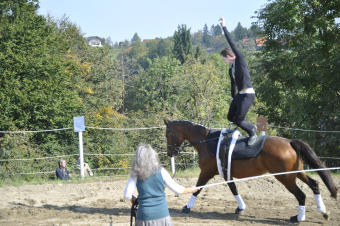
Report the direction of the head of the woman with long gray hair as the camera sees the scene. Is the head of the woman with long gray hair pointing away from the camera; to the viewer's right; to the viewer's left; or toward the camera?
away from the camera

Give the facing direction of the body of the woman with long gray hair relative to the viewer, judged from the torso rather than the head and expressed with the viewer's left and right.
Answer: facing away from the viewer

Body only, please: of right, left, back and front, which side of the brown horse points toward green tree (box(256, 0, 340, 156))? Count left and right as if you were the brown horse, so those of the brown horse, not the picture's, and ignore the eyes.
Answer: right

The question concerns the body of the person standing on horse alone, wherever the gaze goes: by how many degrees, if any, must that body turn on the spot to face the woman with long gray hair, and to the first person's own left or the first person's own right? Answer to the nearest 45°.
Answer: approximately 90° to the first person's own left

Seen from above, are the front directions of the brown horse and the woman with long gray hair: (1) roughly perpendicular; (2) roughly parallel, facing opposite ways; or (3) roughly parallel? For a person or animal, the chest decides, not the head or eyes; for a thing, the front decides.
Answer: roughly perpendicular

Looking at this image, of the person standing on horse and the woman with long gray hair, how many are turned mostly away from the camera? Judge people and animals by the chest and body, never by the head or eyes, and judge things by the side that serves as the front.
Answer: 1

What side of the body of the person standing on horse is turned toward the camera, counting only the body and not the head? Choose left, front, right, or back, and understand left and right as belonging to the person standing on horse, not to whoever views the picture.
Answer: left

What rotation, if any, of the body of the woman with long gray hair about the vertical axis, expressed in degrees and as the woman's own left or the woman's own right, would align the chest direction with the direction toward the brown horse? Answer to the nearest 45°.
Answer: approximately 45° to the woman's own right

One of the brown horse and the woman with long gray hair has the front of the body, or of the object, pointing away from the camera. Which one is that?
the woman with long gray hair

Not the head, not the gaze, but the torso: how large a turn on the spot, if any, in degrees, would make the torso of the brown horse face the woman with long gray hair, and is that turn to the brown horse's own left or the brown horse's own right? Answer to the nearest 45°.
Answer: approximately 45° to the brown horse's own left

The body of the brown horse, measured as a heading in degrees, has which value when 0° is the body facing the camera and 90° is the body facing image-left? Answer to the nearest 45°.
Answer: approximately 90°

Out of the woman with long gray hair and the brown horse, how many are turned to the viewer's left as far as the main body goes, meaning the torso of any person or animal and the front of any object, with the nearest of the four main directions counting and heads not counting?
1

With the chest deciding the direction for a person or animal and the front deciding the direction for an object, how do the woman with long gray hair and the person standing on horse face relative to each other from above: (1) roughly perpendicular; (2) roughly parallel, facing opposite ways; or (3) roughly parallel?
roughly perpendicular
